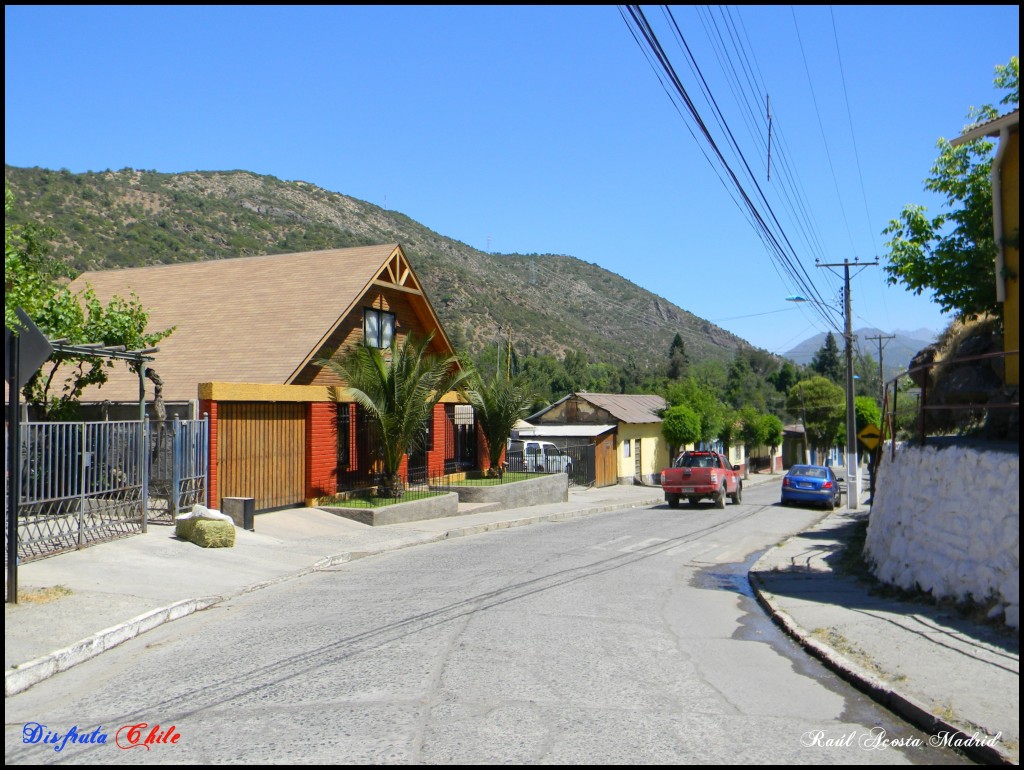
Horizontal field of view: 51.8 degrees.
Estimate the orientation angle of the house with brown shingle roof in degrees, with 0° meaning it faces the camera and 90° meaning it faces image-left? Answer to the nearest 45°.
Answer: approximately 315°

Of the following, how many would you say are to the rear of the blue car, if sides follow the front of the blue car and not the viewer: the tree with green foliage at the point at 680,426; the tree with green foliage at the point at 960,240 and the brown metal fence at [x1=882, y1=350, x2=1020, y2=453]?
2

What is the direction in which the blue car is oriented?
away from the camera

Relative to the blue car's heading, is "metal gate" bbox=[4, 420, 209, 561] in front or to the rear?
to the rear

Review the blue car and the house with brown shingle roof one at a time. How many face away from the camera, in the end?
1

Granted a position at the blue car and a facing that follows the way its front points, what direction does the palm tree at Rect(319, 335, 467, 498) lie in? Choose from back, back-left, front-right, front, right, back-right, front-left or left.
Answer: back-left

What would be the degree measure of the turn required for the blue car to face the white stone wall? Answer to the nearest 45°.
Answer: approximately 180°

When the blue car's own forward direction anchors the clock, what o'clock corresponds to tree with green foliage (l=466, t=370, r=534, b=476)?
The tree with green foliage is roughly at 8 o'clock from the blue car.

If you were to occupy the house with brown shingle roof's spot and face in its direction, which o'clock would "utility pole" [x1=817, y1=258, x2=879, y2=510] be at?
The utility pole is roughly at 10 o'clock from the house with brown shingle roof.

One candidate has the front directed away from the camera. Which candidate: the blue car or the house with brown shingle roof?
the blue car
